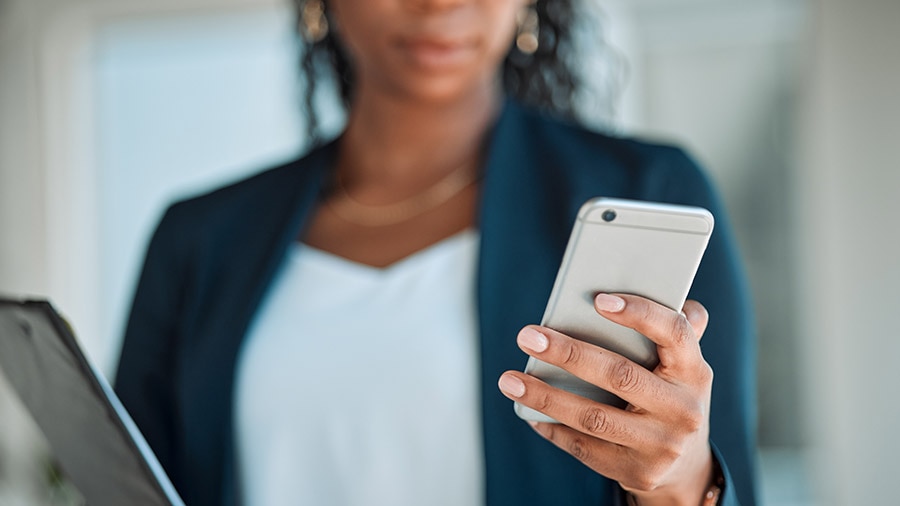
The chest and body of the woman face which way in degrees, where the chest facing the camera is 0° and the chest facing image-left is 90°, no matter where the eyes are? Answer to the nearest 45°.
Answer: approximately 0°
